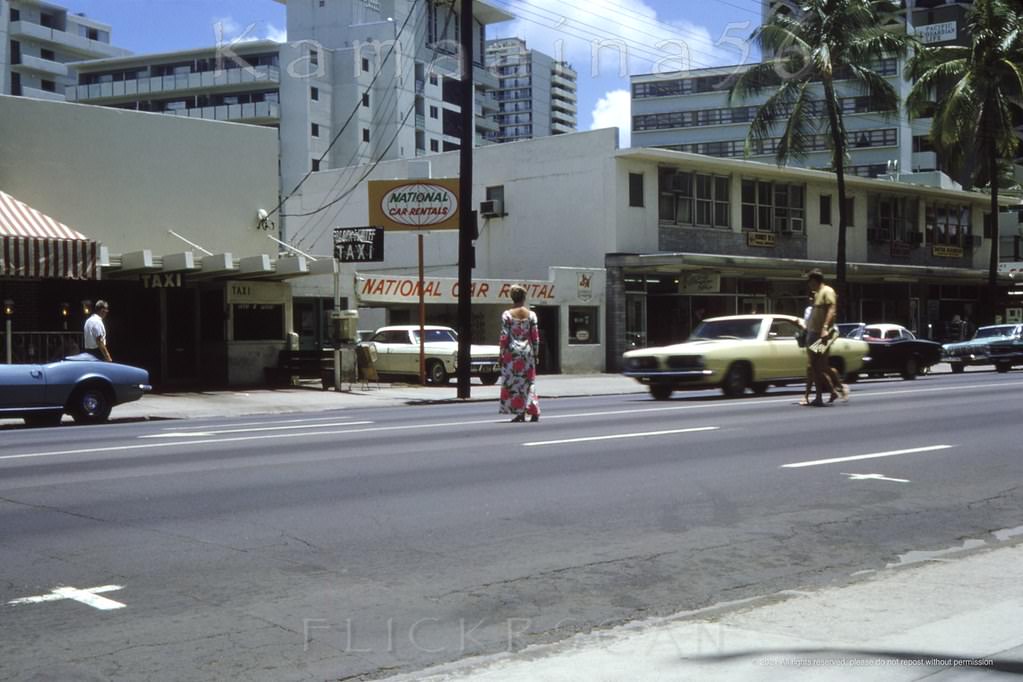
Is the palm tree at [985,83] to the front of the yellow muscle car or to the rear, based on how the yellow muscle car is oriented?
to the rear

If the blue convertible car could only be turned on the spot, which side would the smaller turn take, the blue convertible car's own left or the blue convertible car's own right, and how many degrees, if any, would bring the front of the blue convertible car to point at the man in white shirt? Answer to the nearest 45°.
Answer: approximately 90° to the blue convertible car's own right

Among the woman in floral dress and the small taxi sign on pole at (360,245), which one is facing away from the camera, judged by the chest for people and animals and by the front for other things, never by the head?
the woman in floral dress

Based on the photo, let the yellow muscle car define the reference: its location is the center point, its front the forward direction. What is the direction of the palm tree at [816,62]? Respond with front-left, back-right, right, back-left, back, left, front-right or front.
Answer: back-right

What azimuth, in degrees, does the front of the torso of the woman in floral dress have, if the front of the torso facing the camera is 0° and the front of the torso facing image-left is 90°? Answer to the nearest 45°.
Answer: approximately 180°

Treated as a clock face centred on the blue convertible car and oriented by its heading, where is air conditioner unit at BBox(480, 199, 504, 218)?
The air conditioner unit is roughly at 4 o'clock from the blue convertible car.

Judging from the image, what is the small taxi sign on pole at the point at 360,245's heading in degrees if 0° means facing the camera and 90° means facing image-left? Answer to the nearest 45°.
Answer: approximately 0°

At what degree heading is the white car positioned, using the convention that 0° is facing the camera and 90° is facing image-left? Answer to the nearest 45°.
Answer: approximately 315°

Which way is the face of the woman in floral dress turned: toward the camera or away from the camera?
away from the camera

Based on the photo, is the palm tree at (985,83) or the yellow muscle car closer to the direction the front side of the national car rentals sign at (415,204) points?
the yellow muscle car

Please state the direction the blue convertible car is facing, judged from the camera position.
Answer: facing to the left of the viewer

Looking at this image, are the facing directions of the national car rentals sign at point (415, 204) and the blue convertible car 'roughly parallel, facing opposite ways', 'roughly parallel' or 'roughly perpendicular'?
roughly perpendicular
